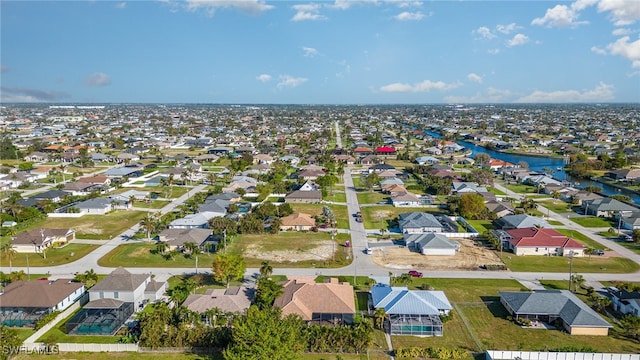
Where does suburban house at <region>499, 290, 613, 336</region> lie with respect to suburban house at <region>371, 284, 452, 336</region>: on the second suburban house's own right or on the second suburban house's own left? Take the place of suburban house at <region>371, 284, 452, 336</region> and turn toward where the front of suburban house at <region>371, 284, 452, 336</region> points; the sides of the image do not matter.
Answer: on the second suburban house's own right

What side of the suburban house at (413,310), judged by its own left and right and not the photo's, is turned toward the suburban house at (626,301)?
right

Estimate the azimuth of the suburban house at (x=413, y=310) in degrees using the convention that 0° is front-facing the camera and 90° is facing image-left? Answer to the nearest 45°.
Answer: approximately 180°

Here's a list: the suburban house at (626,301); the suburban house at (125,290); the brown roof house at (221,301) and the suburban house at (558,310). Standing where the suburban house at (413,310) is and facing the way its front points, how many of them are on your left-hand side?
2

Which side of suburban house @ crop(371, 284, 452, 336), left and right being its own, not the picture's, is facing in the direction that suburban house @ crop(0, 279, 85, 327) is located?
left

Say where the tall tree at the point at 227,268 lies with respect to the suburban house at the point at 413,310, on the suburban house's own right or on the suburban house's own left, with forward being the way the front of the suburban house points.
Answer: on the suburban house's own left

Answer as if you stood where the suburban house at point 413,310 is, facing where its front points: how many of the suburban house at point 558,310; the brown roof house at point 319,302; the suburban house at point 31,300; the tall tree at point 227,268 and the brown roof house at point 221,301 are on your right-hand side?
1

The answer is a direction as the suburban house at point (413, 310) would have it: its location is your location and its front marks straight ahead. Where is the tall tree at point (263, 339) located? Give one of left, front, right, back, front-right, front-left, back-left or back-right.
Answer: back-left

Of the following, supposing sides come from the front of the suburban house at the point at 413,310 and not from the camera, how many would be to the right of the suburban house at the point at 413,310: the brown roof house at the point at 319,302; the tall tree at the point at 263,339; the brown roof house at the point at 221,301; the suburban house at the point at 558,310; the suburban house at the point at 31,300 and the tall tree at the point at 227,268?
1

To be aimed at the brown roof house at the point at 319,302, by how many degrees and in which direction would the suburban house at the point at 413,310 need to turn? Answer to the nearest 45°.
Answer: approximately 90° to its left

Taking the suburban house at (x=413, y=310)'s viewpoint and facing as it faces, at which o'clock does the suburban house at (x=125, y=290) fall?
the suburban house at (x=125, y=290) is roughly at 9 o'clock from the suburban house at (x=413, y=310).

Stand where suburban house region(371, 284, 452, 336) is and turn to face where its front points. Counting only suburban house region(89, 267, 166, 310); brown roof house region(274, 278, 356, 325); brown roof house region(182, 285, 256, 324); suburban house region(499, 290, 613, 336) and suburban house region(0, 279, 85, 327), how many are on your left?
4

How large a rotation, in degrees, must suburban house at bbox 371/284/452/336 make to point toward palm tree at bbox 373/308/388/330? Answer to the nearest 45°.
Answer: approximately 90° to its left

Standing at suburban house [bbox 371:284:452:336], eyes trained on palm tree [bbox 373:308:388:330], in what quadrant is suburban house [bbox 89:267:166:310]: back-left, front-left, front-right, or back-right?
front-right
